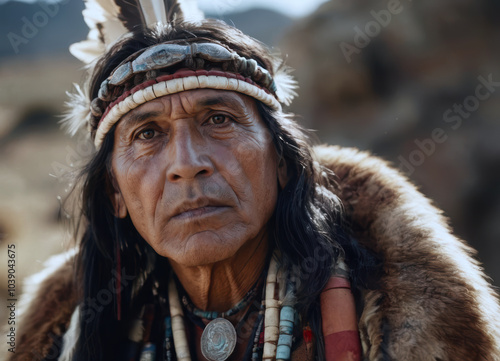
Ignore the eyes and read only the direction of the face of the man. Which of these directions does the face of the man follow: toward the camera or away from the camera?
toward the camera

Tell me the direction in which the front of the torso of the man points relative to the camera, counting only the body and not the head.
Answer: toward the camera
